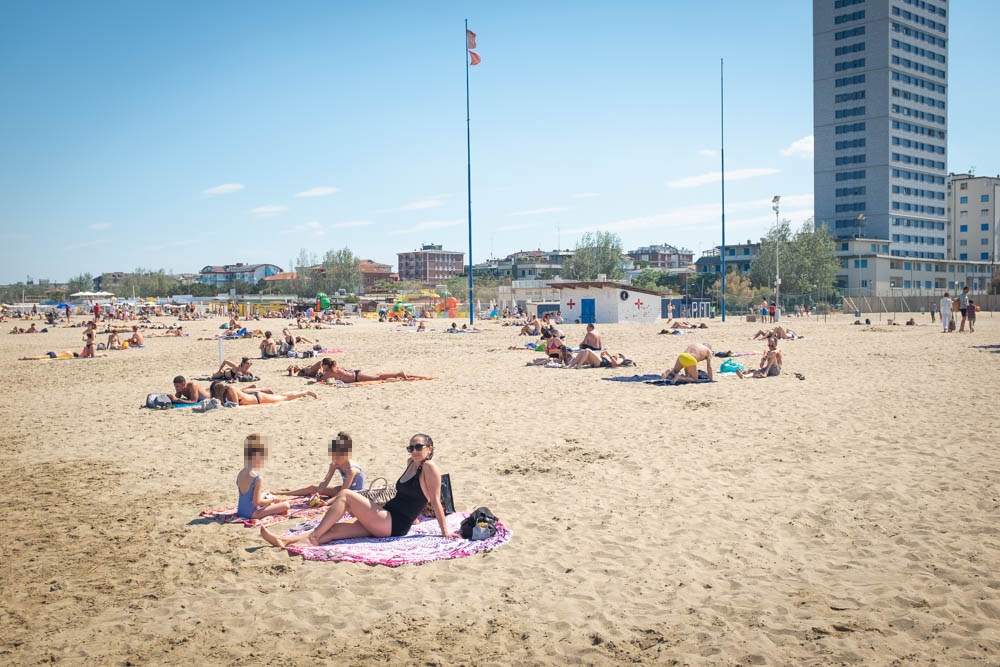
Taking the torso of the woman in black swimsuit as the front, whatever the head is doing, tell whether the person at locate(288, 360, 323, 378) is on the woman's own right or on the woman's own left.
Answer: on the woman's own right

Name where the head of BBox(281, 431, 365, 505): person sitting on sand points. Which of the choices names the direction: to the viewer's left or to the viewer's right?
to the viewer's left

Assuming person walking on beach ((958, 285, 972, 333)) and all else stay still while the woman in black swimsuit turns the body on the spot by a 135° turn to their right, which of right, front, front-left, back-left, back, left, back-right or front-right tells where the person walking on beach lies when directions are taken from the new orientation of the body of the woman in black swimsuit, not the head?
front

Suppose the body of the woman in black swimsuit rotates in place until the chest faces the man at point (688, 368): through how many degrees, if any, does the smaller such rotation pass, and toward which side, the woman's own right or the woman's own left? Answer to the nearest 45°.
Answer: approximately 135° to the woman's own right

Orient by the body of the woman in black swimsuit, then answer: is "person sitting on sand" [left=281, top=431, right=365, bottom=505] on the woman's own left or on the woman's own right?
on the woman's own right

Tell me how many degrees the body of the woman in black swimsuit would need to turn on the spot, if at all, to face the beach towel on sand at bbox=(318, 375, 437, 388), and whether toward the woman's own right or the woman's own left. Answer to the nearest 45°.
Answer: approximately 90° to the woman's own right

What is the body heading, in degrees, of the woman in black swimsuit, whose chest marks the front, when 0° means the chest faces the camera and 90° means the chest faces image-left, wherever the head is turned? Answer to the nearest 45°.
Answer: approximately 90°

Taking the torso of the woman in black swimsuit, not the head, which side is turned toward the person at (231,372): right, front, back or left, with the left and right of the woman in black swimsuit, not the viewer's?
right
